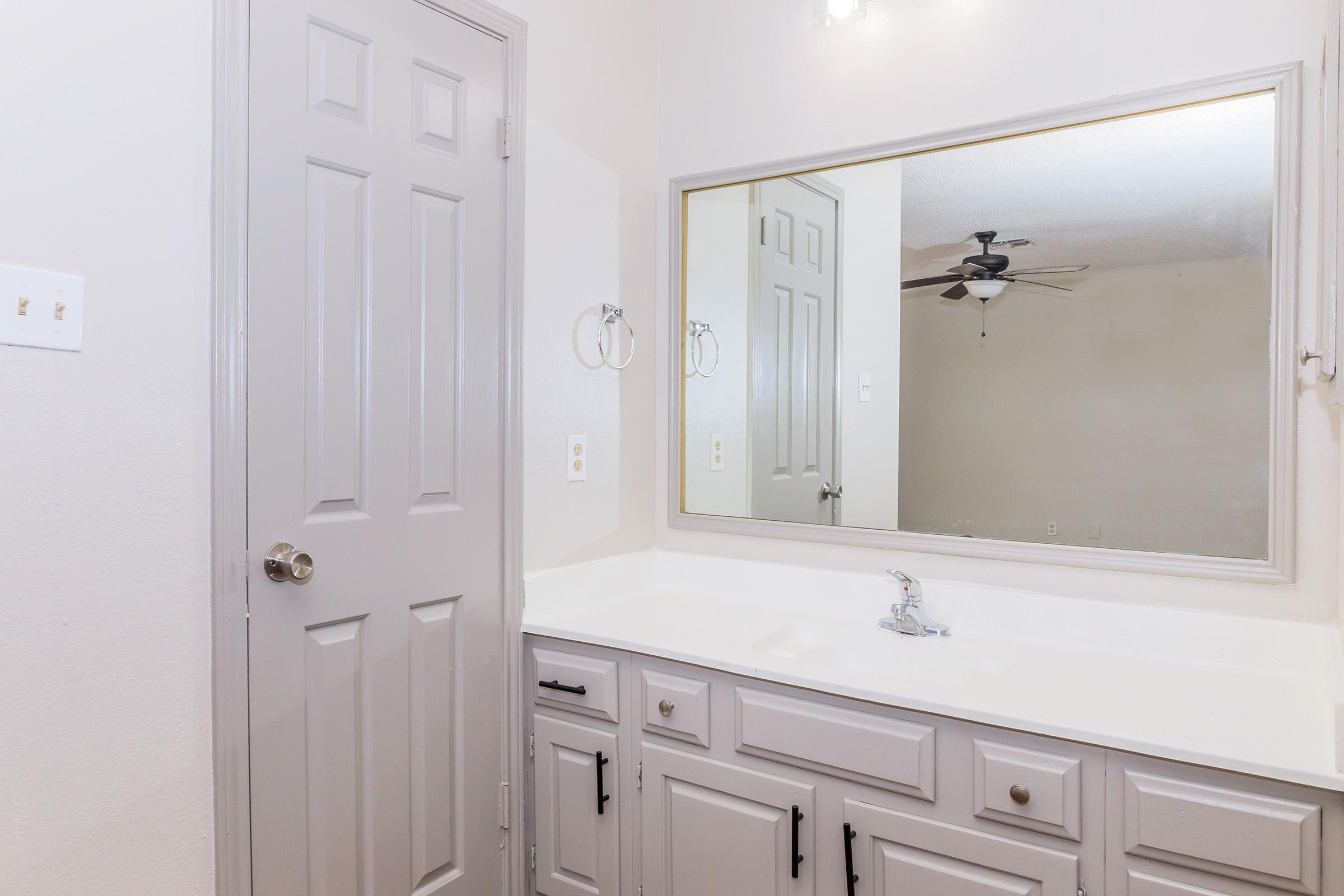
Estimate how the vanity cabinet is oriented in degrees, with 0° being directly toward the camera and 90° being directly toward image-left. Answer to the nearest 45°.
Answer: approximately 45°

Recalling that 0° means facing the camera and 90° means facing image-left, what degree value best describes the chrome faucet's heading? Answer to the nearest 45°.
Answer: approximately 45°

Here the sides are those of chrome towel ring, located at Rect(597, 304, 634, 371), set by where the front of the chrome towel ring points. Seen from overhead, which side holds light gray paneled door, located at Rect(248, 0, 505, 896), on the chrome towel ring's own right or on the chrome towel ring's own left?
on the chrome towel ring's own right

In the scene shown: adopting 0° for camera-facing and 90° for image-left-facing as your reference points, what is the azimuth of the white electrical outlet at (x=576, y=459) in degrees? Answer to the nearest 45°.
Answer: approximately 315°

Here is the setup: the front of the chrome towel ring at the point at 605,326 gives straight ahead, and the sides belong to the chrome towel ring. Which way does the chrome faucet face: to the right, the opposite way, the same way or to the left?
to the right

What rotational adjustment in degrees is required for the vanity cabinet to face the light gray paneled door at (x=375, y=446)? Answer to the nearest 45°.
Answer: approximately 45° to its right
